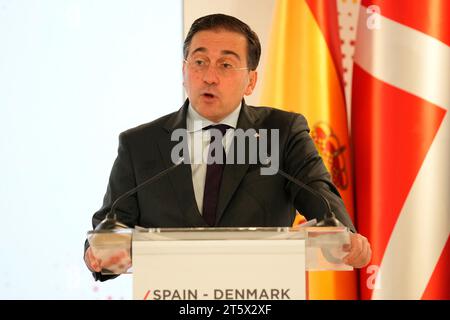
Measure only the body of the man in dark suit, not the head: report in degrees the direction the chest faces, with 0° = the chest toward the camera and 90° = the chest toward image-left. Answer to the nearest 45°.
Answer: approximately 0°

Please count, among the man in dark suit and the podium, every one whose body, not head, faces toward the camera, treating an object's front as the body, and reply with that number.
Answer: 2

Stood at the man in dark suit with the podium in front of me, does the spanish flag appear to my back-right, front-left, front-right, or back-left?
back-left

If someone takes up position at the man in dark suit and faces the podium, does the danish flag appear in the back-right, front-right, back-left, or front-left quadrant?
back-left

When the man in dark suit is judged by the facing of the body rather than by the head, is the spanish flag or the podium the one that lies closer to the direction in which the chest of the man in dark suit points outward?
the podium

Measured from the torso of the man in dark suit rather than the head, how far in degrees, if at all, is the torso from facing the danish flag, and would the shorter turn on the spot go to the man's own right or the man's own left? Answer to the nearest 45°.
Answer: approximately 135° to the man's own left

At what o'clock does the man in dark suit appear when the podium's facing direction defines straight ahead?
The man in dark suit is roughly at 6 o'clock from the podium.

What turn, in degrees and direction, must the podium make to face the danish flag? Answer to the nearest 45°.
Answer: approximately 135° to its left

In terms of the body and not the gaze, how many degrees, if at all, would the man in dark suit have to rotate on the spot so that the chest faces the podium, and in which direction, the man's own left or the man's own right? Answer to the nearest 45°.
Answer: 0° — they already face it

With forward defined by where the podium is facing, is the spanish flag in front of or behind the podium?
behind
